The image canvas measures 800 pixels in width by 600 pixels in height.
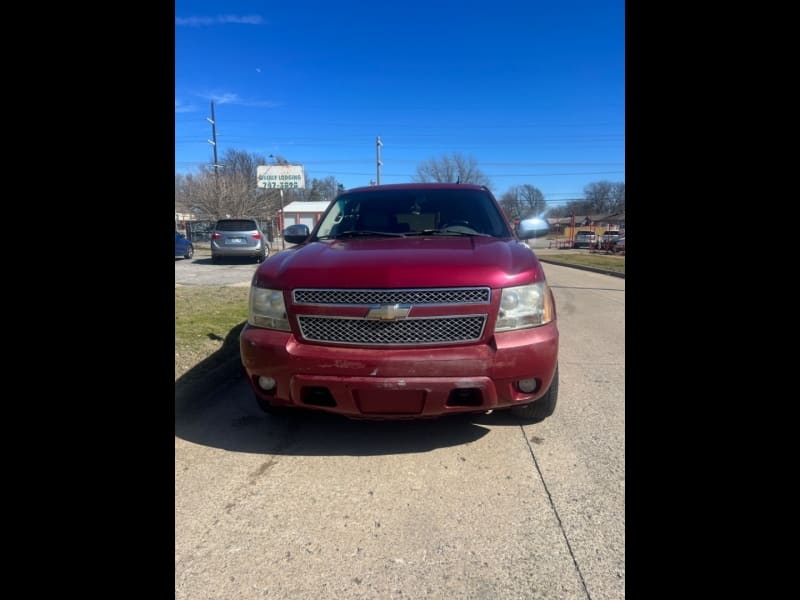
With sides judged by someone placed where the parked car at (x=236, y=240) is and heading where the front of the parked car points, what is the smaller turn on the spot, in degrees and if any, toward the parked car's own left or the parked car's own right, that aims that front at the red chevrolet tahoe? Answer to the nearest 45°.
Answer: approximately 180°

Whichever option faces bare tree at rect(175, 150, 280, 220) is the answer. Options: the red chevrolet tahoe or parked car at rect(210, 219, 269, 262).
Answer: the parked car

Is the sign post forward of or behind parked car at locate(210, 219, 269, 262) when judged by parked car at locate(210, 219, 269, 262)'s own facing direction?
forward

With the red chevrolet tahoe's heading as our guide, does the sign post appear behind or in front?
behind

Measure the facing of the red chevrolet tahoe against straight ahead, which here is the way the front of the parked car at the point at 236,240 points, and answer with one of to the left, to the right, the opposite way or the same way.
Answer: the opposite way

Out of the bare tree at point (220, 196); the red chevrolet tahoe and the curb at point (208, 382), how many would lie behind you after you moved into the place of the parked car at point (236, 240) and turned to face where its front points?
2

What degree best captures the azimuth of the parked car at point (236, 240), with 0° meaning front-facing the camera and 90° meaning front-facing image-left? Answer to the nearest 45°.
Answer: approximately 180°

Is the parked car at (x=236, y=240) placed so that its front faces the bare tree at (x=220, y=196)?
yes

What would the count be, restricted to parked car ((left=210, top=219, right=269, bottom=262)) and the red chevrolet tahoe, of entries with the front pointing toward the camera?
1
